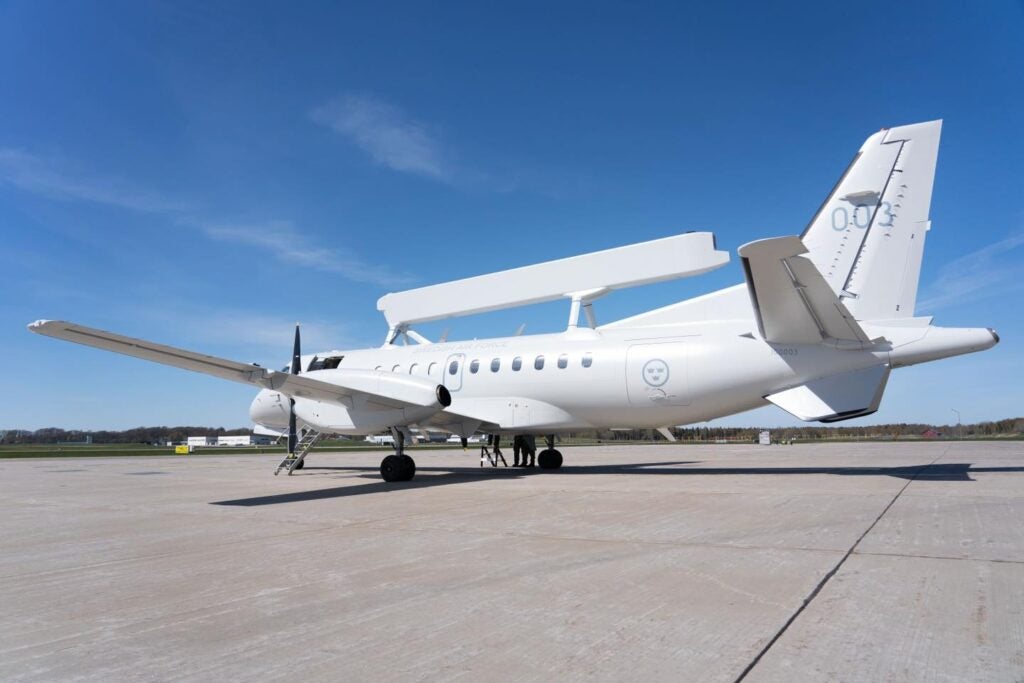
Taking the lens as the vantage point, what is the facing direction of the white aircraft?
facing away from the viewer and to the left of the viewer
